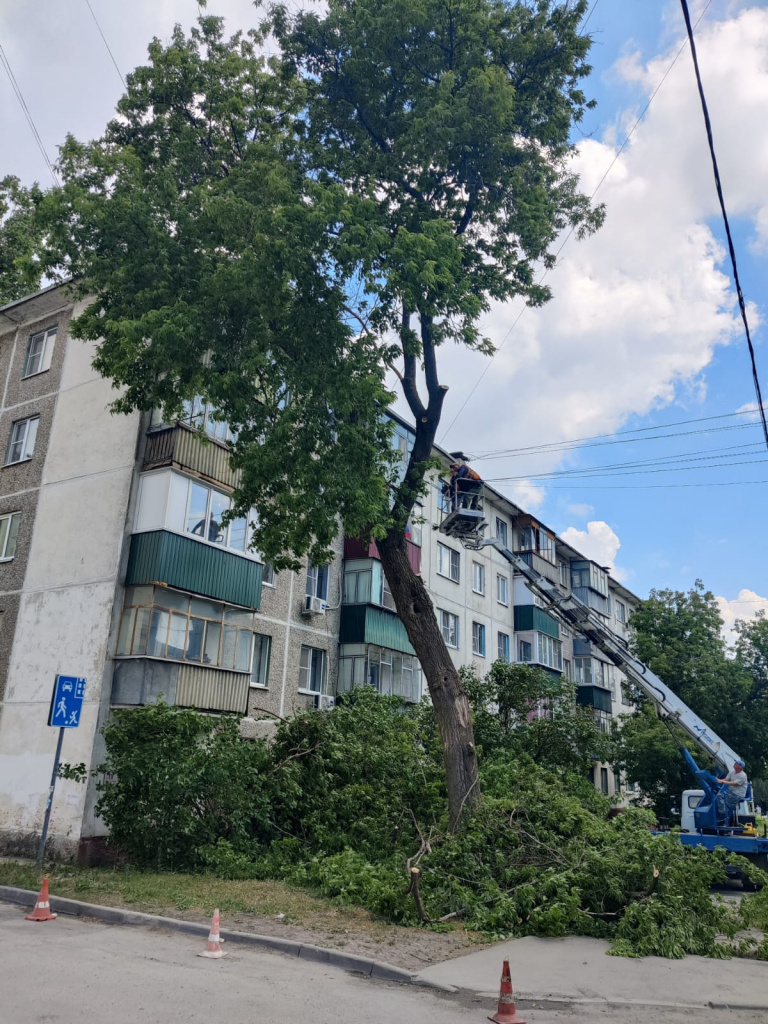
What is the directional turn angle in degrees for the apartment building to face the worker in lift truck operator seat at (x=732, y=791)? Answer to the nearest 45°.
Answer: approximately 45° to its left

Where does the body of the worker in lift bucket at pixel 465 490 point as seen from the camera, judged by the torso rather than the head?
to the viewer's left

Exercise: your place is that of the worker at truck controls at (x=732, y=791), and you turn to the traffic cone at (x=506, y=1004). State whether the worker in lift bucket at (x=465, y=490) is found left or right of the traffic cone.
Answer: right

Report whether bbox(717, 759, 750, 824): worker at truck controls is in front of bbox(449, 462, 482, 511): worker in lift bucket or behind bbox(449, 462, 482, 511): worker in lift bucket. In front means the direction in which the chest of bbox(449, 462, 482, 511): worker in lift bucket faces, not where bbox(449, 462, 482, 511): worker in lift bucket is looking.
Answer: behind

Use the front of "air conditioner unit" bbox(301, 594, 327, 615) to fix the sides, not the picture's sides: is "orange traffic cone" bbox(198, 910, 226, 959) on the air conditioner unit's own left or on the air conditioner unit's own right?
on the air conditioner unit's own right

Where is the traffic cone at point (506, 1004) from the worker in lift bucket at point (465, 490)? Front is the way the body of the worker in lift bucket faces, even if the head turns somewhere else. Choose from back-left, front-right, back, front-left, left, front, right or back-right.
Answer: left

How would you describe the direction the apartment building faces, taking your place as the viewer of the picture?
facing the viewer and to the right of the viewer

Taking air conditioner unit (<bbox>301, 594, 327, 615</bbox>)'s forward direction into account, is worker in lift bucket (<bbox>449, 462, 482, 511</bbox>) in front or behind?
in front

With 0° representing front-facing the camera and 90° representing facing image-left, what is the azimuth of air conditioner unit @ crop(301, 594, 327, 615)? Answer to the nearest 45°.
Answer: approximately 315°

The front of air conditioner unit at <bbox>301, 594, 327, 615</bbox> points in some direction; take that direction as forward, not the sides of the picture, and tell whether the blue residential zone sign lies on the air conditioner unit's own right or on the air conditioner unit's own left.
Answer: on the air conditioner unit's own right

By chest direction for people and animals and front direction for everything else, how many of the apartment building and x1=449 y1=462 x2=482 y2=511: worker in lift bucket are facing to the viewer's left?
1

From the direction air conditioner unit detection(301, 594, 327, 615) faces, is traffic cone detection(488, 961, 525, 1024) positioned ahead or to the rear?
ahead
